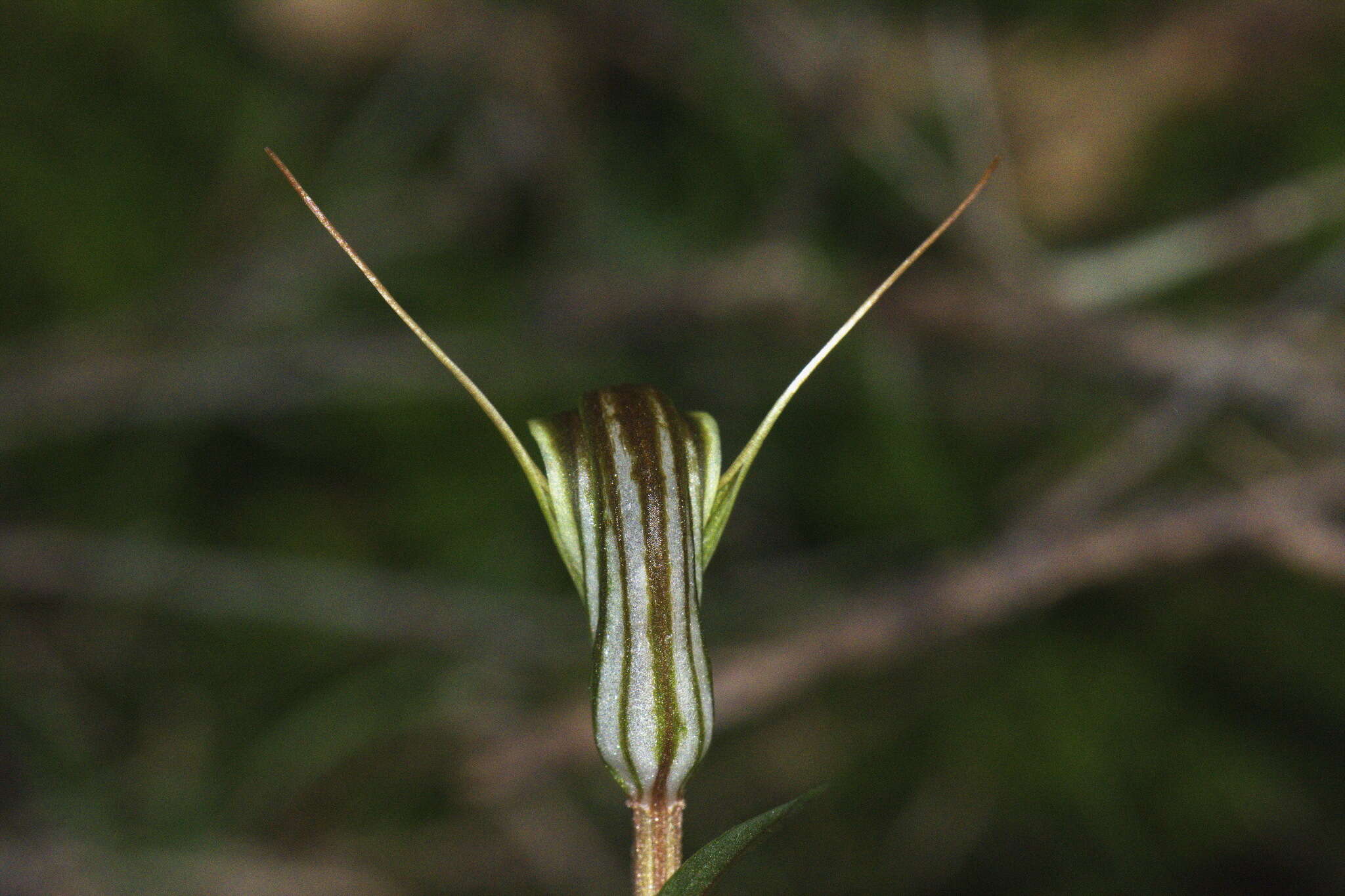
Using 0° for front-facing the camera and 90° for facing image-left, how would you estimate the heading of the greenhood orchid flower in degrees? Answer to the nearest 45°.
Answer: approximately 180°
